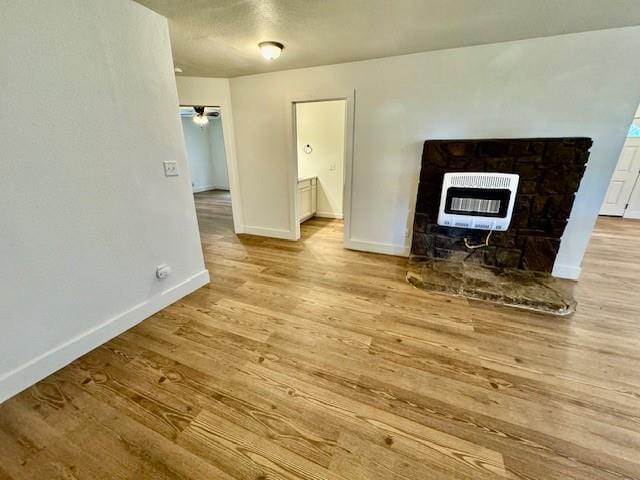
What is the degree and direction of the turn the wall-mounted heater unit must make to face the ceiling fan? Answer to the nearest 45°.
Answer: approximately 90° to its right

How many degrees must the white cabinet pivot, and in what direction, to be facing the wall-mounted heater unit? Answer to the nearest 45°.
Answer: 0° — it already faces it

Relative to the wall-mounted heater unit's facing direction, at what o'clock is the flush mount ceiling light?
The flush mount ceiling light is roughly at 2 o'clock from the wall-mounted heater unit.

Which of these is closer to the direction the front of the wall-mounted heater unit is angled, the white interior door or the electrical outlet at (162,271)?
the electrical outlet

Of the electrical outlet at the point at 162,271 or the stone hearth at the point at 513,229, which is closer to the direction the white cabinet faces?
the stone hearth

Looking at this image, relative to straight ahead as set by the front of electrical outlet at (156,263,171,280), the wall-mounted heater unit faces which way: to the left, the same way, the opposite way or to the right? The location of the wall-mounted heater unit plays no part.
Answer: to the right

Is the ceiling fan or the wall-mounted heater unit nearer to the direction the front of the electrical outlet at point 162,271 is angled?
the wall-mounted heater unit

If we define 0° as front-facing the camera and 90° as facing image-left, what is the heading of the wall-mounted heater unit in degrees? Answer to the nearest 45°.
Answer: approximately 0°

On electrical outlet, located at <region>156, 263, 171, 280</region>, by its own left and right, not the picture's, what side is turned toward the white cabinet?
left

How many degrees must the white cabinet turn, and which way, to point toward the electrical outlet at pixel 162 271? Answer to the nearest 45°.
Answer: approximately 90° to its right

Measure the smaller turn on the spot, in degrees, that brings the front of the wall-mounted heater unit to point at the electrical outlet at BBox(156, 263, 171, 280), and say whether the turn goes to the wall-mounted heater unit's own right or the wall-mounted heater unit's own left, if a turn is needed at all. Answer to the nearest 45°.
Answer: approximately 45° to the wall-mounted heater unit's own right

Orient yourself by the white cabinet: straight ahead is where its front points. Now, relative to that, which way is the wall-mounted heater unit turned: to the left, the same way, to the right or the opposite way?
to the right

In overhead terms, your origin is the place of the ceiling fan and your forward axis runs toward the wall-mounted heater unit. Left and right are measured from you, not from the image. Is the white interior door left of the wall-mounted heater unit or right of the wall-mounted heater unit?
left

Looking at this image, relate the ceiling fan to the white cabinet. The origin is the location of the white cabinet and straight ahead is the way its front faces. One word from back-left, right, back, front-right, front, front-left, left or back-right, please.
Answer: back

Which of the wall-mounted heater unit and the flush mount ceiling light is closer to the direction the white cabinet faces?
the wall-mounted heater unit
